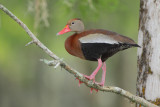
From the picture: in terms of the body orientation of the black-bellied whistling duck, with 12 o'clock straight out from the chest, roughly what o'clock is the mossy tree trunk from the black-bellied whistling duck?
The mossy tree trunk is roughly at 5 o'clock from the black-bellied whistling duck.

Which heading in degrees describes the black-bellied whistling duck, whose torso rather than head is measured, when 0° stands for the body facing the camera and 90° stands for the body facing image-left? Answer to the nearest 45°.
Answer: approximately 90°
